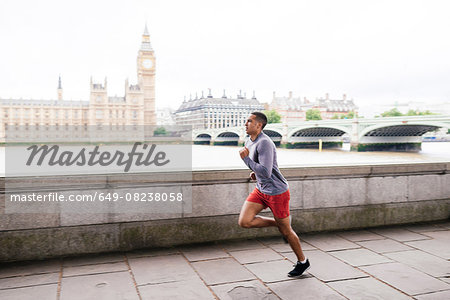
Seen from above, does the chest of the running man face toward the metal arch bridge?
no
